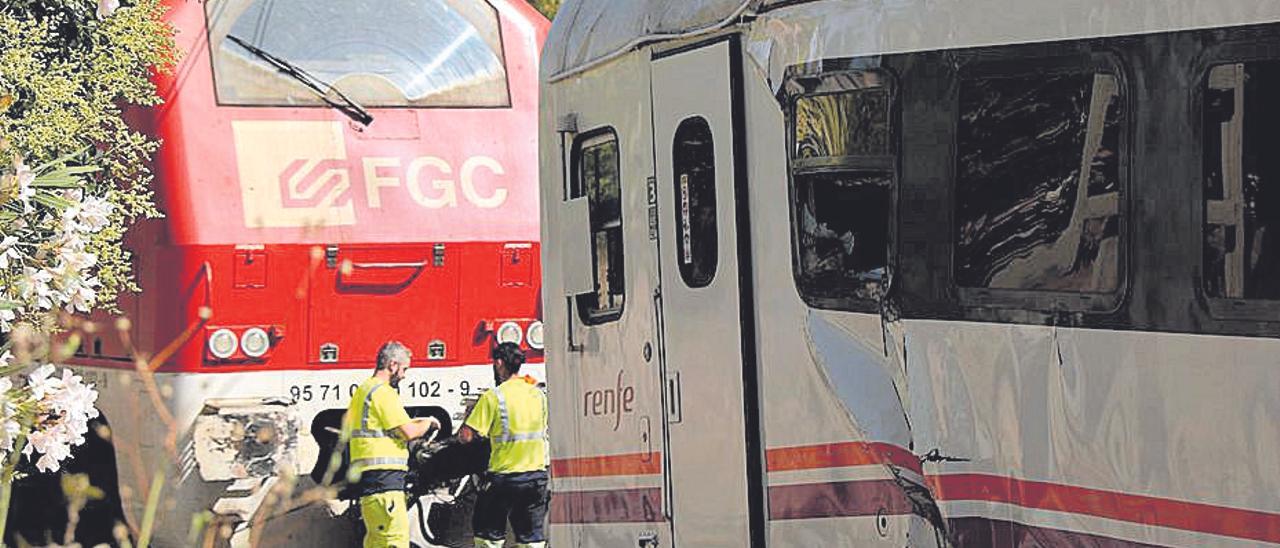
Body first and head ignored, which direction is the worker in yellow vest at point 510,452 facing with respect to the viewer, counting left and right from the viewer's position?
facing away from the viewer and to the left of the viewer

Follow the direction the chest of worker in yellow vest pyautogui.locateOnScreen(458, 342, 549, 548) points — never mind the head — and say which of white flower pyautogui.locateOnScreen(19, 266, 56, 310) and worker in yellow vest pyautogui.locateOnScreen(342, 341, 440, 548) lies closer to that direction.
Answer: the worker in yellow vest

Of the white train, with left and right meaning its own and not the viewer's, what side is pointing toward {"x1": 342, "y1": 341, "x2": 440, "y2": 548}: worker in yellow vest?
front

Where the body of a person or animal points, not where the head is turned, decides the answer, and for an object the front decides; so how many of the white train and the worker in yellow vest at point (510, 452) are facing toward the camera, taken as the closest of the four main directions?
0

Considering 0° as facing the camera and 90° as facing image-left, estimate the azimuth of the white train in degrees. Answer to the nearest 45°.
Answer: approximately 135°

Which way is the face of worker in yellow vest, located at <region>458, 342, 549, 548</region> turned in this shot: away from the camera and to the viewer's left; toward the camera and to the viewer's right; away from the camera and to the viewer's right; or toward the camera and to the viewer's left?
away from the camera and to the viewer's left

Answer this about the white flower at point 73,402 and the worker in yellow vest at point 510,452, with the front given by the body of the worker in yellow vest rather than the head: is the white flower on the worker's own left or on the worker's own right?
on the worker's own left

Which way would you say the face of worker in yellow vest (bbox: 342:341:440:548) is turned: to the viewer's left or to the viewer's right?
to the viewer's right

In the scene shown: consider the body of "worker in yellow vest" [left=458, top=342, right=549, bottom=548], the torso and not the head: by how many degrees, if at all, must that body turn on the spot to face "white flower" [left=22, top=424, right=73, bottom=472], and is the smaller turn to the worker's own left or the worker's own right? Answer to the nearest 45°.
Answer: approximately 135° to the worker's own left
